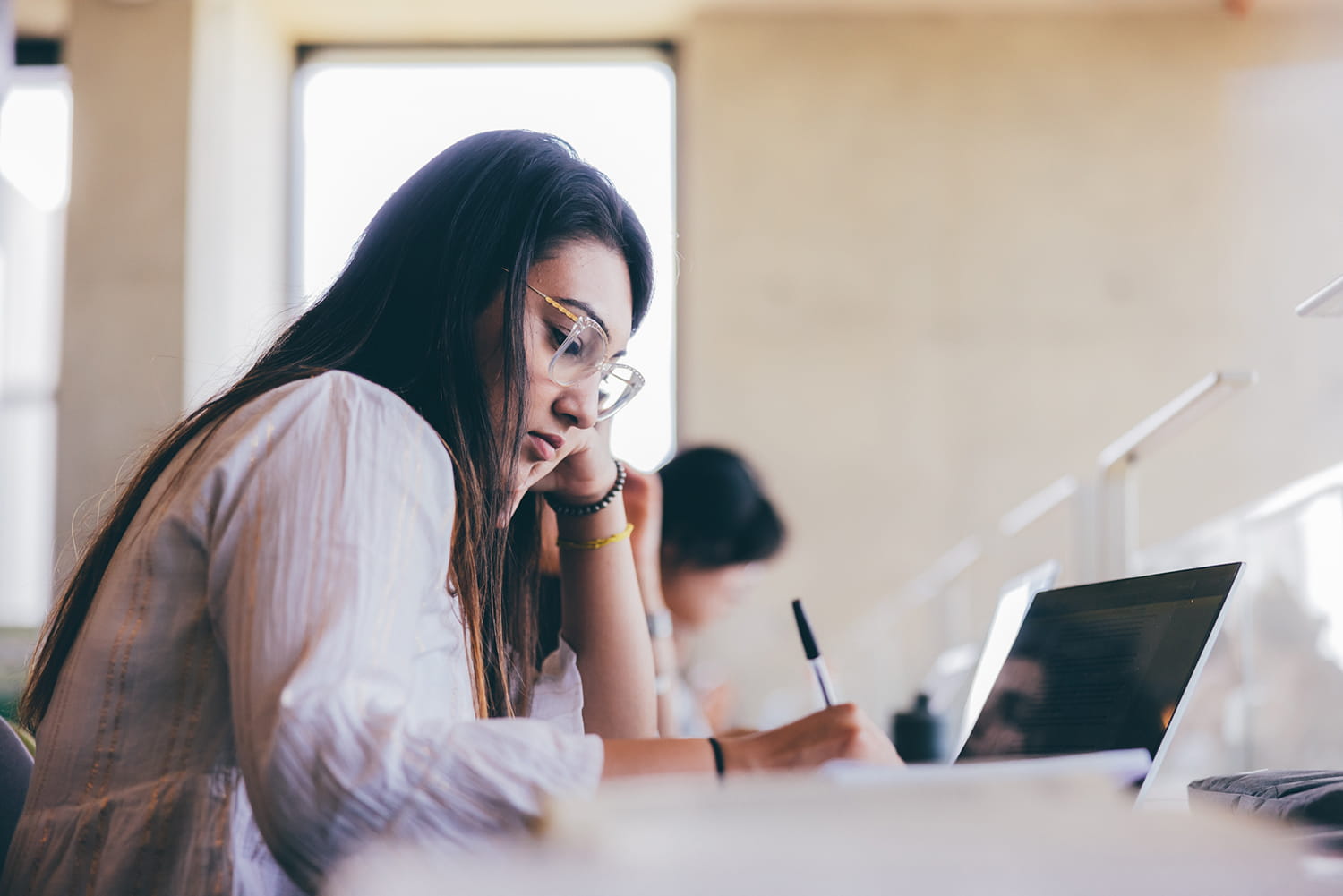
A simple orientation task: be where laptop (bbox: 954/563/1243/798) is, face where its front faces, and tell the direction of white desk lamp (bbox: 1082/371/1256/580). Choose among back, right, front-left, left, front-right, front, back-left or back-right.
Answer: back-right

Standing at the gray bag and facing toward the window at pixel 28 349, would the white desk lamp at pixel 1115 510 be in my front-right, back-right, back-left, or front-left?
front-right

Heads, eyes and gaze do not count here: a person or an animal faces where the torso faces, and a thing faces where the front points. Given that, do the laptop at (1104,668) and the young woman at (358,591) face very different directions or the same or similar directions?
very different directions

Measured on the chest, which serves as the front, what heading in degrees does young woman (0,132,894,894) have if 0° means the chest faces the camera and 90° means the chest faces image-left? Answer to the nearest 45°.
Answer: approximately 270°

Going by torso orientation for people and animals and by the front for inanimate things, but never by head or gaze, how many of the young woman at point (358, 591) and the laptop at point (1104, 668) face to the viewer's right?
1

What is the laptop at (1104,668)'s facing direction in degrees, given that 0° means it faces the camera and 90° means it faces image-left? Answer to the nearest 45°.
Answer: approximately 45°

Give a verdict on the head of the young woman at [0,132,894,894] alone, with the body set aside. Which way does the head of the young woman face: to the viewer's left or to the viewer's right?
to the viewer's right

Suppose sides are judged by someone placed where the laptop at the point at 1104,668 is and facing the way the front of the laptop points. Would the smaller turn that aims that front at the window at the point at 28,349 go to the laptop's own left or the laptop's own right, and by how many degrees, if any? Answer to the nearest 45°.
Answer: approximately 90° to the laptop's own right

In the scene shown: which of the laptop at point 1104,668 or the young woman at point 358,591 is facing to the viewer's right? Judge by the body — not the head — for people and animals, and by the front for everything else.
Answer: the young woman
